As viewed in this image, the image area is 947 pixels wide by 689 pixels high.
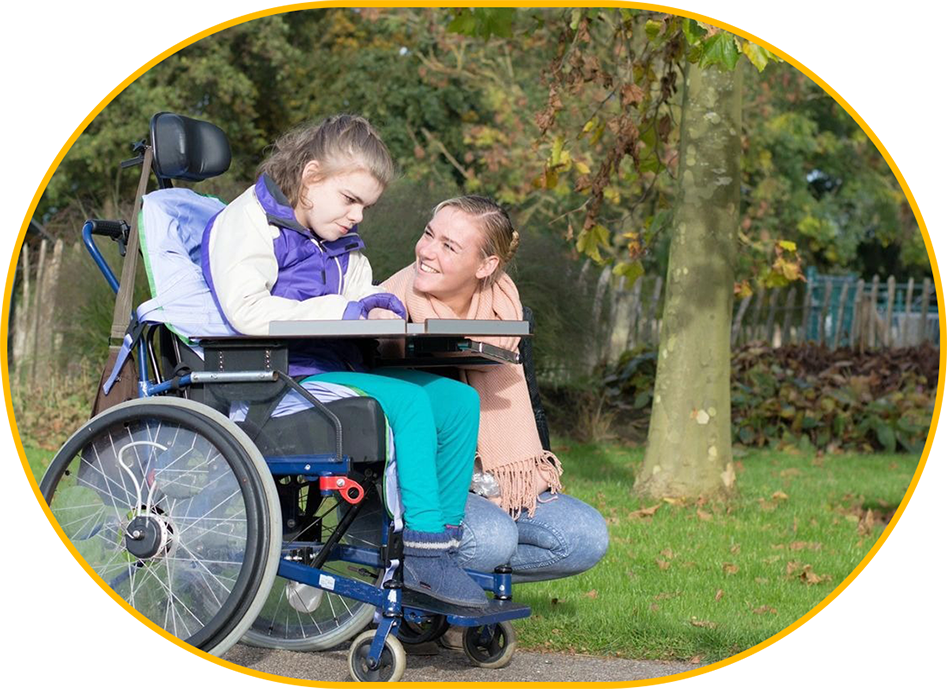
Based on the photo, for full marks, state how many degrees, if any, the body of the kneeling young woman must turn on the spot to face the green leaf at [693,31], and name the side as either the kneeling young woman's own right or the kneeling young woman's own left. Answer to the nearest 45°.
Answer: approximately 180°

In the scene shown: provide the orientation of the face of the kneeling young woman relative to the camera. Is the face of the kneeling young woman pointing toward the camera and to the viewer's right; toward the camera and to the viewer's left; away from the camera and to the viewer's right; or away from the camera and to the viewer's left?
toward the camera and to the viewer's left

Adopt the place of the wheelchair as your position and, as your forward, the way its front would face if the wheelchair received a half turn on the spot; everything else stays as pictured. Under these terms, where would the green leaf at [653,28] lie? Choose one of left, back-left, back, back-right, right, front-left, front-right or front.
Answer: right

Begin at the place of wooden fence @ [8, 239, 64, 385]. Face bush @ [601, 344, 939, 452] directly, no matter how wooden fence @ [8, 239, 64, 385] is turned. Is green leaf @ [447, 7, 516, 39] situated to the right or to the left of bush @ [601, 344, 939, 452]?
right

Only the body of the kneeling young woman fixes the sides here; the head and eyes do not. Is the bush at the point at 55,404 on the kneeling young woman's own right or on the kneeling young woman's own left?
on the kneeling young woman's own right

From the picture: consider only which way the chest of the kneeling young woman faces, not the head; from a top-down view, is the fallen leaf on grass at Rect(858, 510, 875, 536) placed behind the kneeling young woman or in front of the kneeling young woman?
behind

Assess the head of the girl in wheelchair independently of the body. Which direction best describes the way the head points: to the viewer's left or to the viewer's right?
to the viewer's right

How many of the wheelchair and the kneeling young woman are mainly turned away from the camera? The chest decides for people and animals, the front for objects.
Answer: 0

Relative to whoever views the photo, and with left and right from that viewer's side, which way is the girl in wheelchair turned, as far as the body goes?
facing the viewer and to the right of the viewer
